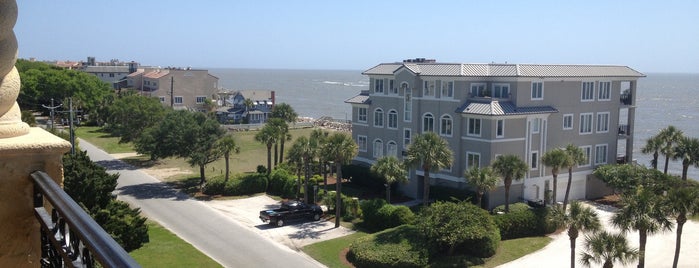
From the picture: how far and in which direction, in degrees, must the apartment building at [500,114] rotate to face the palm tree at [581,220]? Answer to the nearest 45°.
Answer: approximately 45° to its left

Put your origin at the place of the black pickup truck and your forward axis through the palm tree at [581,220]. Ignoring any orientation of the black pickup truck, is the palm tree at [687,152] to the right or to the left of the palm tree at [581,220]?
left

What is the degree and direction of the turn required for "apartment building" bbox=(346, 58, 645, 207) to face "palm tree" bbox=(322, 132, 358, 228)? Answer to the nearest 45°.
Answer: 0° — it already faces it

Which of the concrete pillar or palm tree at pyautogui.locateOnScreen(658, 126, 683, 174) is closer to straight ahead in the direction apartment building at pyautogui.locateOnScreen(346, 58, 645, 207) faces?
the concrete pillar

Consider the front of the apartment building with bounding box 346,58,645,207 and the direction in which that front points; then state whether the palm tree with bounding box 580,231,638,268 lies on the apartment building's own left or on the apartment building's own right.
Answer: on the apartment building's own left

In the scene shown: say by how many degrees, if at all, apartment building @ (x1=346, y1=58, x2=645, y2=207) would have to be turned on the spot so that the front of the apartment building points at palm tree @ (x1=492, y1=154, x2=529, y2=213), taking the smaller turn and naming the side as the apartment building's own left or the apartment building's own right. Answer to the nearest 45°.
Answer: approximately 45° to the apartment building's own left

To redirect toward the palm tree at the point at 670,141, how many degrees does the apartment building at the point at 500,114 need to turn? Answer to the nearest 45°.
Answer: approximately 135° to its left

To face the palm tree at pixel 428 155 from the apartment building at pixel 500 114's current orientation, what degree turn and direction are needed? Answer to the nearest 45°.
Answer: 0° — it already faces it

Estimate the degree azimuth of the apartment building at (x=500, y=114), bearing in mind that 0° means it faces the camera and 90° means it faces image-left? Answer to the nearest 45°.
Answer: approximately 45°
